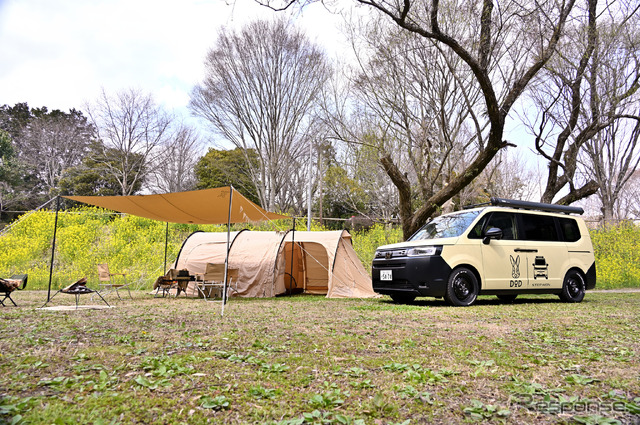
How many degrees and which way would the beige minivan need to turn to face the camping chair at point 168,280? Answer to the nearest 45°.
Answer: approximately 45° to its right

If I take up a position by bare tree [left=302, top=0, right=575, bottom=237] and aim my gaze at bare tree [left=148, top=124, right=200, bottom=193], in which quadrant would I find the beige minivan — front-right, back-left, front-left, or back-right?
back-left

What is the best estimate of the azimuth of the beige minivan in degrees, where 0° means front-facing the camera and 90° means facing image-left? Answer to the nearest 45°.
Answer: approximately 45°

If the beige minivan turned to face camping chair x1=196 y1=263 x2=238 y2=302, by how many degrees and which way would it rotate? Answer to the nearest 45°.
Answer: approximately 45° to its right

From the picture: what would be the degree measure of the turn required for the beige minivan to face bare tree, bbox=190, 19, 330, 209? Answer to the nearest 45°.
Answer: approximately 90° to its right

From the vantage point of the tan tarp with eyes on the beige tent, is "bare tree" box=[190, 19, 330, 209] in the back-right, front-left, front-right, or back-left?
front-left

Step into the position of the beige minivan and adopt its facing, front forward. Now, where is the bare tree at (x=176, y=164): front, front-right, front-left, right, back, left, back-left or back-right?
right

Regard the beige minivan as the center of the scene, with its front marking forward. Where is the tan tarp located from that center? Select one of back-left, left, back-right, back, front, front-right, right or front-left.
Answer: front-right

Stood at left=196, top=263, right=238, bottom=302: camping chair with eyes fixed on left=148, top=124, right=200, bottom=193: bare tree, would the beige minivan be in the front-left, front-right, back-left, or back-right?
back-right

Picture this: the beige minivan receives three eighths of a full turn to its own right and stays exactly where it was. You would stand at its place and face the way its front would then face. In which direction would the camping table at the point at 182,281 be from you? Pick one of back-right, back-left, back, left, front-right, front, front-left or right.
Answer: left

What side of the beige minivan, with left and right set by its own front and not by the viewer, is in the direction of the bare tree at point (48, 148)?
right
